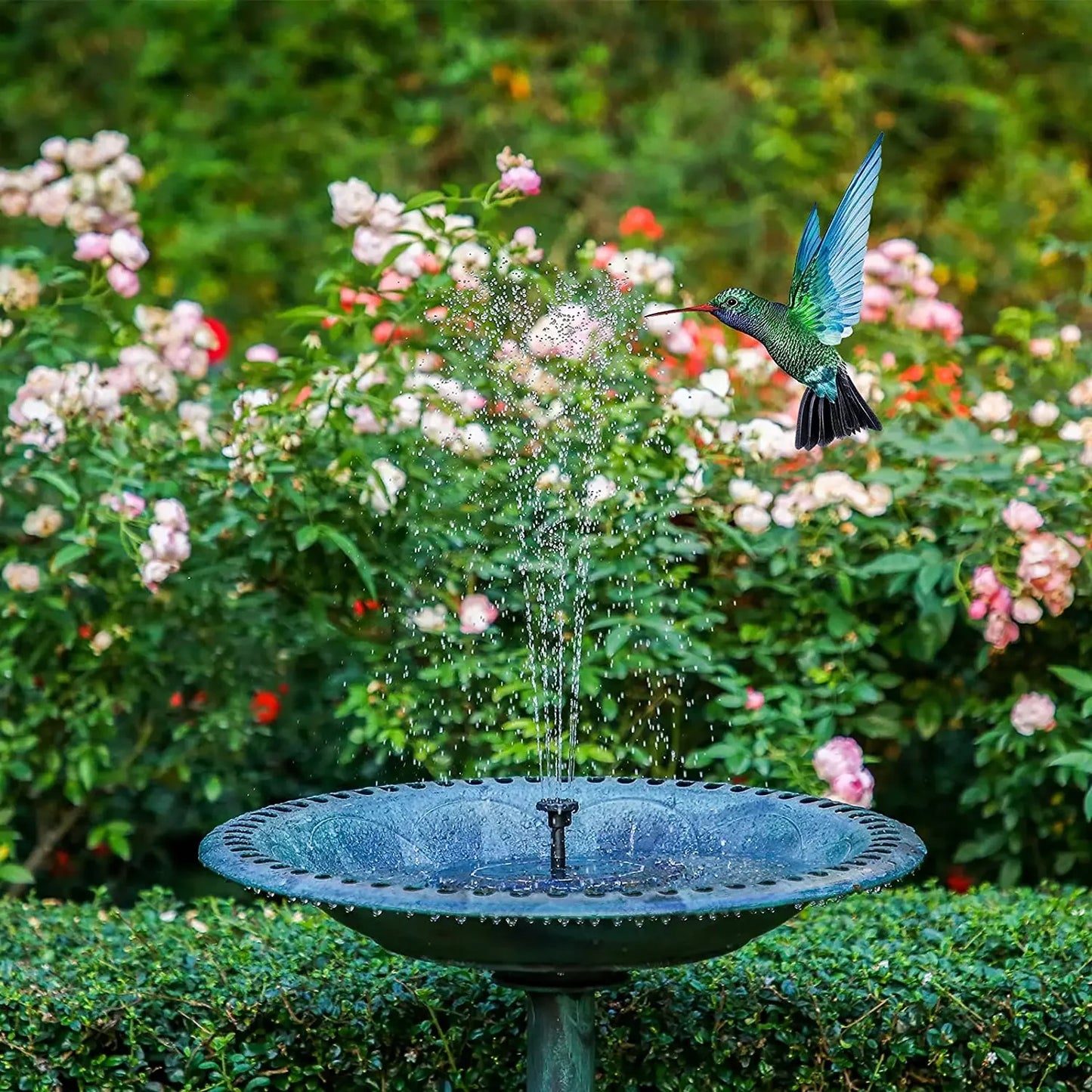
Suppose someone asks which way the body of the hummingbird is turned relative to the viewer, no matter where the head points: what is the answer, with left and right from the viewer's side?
facing to the left of the viewer

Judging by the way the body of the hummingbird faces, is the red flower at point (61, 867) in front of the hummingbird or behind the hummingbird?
in front

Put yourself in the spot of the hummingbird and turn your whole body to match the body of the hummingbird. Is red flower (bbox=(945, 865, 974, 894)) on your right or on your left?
on your right

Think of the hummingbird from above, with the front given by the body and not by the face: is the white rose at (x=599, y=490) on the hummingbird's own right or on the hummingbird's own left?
on the hummingbird's own right

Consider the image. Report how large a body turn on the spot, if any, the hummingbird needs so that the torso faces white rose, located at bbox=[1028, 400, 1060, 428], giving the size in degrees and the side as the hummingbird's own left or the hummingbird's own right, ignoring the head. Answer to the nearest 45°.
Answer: approximately 90° to the hummingbird's own right

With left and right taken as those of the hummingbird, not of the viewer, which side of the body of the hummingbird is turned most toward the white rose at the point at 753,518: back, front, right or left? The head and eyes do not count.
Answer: right

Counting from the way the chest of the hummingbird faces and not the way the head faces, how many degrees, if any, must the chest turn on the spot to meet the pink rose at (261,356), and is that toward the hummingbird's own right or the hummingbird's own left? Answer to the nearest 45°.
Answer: approximately 45° to the hummingbird's own right

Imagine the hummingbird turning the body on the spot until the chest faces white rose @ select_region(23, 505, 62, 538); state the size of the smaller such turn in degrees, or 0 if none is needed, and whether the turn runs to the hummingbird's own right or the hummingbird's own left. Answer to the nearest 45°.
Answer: approximately 45° to the hummingbird's own right
